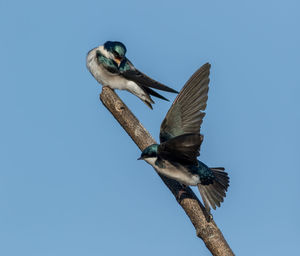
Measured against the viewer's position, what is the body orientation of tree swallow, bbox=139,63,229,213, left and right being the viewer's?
facing to the left of the viewer
